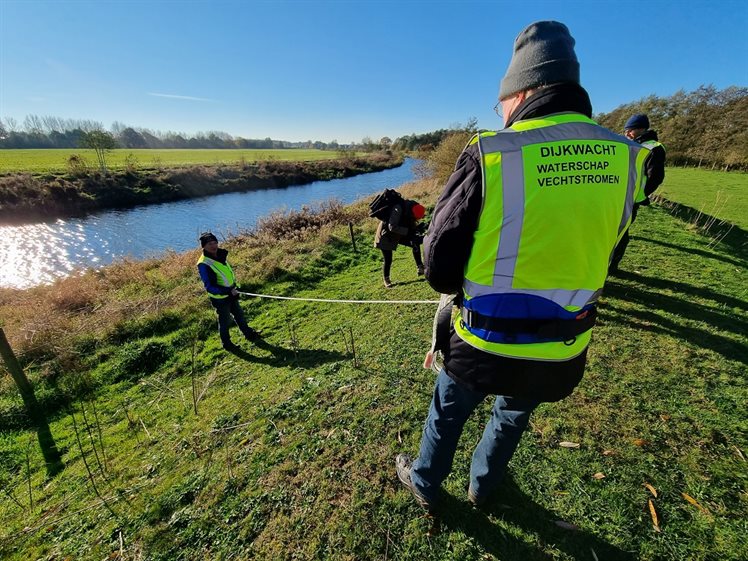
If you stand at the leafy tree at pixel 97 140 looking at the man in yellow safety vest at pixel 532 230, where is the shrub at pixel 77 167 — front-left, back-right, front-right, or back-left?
front-right

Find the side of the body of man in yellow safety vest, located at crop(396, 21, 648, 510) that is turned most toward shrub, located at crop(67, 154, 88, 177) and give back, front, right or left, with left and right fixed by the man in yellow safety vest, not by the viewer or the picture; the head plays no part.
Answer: front

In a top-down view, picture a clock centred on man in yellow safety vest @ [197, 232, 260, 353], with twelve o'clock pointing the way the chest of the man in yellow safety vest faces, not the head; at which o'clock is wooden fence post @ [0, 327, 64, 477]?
The wooden fence post is roughly at 4 o'clock from the man in yellow safety vest.

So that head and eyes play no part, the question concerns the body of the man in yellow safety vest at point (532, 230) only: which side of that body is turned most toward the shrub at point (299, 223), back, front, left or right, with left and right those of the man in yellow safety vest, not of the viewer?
front

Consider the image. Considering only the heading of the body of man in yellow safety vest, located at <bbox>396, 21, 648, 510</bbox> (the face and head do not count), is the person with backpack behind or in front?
in front

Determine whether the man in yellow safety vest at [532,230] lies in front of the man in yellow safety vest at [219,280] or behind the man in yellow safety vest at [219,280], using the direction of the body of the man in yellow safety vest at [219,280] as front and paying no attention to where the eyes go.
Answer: in front

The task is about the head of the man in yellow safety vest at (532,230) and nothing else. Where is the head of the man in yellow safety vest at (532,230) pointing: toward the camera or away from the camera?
away from the camera

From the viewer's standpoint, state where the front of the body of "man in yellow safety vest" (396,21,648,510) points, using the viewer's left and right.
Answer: facing away from the viewer and to the left of the viewer

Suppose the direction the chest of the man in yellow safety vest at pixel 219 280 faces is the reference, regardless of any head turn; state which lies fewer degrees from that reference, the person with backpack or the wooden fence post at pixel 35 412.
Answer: the person with backpack

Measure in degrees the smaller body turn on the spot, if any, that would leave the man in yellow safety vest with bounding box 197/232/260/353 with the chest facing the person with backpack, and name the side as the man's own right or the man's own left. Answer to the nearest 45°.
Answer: approximately 45° to the man's own left

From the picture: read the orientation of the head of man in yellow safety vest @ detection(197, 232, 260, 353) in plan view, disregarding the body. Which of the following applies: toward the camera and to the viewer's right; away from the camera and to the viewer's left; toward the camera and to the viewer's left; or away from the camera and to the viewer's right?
toward the camera and to the viewer's right

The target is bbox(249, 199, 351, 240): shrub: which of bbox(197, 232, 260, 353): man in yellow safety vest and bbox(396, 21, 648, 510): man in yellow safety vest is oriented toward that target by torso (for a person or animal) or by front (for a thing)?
bbox(396, 21, 648, 510): man in yellow safety vest

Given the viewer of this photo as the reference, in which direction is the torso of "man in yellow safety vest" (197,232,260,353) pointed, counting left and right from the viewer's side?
facing the viewer and to the right of the viewer
